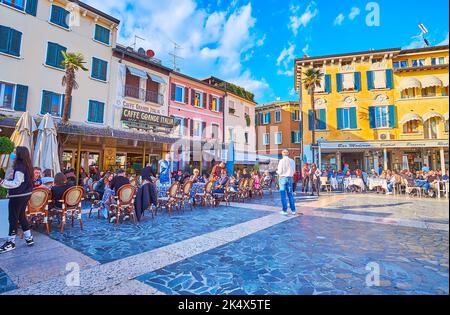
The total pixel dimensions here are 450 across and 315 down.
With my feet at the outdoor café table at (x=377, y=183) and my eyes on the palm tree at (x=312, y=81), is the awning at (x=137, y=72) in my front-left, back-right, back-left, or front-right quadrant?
front-left

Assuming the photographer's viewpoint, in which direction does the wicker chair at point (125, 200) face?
facing away from the viewer and to the left of the viewer

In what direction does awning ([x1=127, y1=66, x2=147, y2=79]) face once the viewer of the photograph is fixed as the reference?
facing the viewer and to the right of the viewer

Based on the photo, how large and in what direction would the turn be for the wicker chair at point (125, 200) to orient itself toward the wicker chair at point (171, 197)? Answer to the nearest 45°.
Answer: approximately 90° to its right

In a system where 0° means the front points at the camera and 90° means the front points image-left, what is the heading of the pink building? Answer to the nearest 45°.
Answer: approximately 315°

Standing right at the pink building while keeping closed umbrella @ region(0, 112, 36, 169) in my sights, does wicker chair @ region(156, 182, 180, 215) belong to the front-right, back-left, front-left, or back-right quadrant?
front-left

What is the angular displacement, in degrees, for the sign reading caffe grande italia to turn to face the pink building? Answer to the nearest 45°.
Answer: approximately 90° to its left

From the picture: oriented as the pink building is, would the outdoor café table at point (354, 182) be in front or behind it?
in front

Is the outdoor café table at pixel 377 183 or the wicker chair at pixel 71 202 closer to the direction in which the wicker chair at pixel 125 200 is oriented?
the wicker chair

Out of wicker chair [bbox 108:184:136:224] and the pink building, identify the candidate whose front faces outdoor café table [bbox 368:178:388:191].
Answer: the pink building

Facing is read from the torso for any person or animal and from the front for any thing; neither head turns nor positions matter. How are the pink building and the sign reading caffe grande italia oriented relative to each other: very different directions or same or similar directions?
same or similar directions

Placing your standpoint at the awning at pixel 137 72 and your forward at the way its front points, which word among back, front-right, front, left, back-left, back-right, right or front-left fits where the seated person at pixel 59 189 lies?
front-right

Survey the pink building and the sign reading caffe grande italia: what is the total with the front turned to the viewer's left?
0

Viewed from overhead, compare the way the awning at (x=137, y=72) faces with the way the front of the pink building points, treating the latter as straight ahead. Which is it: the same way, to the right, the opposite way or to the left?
the same way

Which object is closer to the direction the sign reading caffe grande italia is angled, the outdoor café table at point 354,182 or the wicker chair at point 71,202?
the outdoor café table

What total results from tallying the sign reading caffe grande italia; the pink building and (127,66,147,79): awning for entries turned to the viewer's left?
0

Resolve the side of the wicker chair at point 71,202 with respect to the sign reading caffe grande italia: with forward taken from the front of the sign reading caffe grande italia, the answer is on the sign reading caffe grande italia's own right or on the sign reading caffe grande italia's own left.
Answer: on the sign reading caffe grande italia's own right
